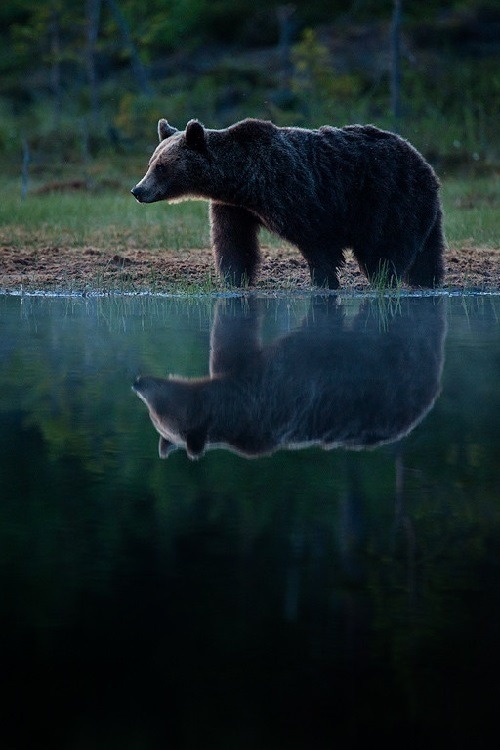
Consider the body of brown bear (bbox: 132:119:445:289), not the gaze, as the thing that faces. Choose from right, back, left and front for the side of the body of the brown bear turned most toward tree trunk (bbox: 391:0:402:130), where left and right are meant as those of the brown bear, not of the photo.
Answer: right

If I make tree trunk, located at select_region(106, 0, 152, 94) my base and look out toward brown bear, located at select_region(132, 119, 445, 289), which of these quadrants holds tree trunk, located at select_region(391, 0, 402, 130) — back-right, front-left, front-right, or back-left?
front-left

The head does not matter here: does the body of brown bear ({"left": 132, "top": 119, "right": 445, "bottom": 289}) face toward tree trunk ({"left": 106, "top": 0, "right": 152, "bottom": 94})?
no

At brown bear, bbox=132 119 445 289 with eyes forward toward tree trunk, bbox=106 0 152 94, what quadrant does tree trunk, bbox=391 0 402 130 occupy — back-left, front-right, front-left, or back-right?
front-right

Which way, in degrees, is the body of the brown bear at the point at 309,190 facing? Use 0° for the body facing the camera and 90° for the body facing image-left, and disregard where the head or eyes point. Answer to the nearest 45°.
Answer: approximately 90°
